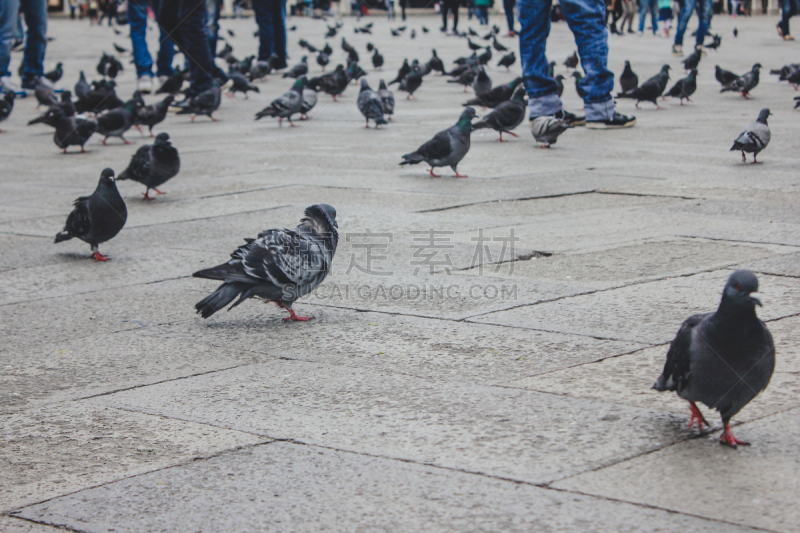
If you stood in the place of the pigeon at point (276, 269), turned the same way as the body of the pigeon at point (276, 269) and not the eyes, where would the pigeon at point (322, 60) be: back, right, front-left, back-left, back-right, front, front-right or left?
left

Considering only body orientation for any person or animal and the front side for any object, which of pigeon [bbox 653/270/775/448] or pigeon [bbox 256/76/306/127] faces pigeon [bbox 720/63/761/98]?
pigeon [bbox 256/76/306/127]

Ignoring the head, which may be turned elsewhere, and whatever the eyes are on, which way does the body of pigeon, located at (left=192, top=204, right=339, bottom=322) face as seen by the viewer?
to the viewer's right

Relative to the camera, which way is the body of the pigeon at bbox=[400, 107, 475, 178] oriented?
to the viewer's right

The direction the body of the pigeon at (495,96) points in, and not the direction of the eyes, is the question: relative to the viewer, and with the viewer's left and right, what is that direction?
facing to the right of the viewer

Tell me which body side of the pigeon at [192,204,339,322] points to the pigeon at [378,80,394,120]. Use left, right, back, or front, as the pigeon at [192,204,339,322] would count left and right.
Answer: left
